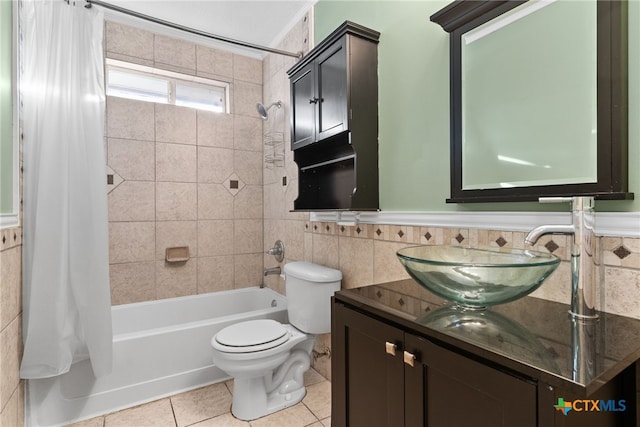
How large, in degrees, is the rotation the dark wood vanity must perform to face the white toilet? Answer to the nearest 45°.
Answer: approximately 90° to its right

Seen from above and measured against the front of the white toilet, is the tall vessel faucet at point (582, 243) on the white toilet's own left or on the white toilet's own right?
on the white toilet's own left

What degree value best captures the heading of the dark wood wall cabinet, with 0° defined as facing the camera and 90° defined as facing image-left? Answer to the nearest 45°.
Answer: approximately 45°

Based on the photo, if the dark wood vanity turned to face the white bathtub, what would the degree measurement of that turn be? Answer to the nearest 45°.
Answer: approximately 45° to its right

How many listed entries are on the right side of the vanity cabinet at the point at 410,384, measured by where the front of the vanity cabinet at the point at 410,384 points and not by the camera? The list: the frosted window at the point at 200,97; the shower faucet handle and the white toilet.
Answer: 3

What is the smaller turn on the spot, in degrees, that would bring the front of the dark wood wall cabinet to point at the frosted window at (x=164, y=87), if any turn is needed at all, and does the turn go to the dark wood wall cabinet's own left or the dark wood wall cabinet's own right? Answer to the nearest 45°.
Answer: approximately 90° to the dark wood wall cabinet's own right

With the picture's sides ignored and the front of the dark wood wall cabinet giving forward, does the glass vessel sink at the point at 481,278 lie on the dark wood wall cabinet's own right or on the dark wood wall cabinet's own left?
on the dark wood wall cabinet's own left
